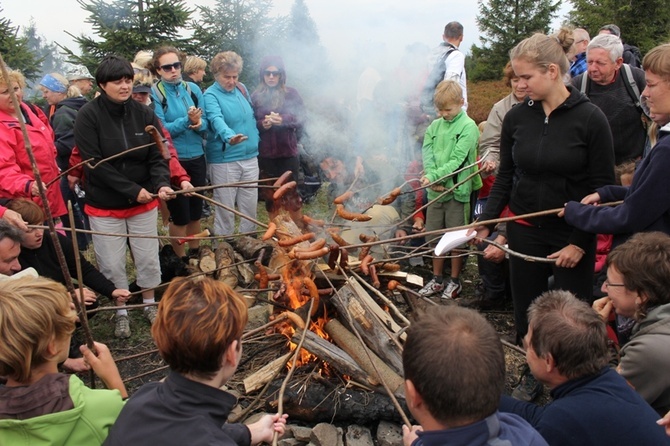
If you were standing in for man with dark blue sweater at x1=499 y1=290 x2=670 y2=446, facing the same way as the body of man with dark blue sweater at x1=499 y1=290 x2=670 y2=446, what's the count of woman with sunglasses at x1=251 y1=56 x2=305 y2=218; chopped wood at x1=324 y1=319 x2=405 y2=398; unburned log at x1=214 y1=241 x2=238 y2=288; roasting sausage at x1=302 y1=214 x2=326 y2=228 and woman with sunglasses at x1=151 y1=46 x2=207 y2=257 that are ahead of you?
5

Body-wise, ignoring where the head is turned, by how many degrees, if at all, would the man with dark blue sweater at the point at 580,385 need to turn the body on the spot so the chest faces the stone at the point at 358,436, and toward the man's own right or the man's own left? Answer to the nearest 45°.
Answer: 0° — they already face it

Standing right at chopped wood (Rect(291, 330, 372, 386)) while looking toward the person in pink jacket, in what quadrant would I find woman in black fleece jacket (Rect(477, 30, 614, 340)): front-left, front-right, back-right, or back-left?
back-right

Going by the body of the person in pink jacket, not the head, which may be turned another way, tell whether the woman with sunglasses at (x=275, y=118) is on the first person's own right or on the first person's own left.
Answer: on the first person's own left

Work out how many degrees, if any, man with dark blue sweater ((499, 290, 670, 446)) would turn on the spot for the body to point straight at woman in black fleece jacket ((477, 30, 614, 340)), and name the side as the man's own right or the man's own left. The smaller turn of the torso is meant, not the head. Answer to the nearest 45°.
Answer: approximately 45° to the man's own right

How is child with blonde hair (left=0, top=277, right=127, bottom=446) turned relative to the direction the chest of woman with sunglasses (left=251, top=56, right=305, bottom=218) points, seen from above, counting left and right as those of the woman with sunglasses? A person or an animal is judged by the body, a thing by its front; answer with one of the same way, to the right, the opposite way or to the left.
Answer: the opposite way

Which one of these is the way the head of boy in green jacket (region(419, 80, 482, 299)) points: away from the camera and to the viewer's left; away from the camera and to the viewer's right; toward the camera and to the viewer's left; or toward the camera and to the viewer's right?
toward the camera and to the viewer's left

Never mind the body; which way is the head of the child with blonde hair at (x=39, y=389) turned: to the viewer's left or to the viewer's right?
to the viewer's right

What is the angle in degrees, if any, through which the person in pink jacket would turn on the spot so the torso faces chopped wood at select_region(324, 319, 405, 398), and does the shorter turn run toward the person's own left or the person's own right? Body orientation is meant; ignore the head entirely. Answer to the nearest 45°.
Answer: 0° — they already face it

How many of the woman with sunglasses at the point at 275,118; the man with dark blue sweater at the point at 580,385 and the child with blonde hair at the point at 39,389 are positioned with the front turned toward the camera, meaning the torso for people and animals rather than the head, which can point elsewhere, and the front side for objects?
1

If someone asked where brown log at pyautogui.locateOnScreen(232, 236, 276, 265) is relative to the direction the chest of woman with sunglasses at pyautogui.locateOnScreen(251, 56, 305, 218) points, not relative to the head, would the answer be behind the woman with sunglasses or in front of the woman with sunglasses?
in front

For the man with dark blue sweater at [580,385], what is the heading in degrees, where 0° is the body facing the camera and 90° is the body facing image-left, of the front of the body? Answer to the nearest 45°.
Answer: approximately 135°

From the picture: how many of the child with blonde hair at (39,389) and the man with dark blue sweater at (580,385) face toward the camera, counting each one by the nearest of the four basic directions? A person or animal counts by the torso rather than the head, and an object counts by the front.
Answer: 0

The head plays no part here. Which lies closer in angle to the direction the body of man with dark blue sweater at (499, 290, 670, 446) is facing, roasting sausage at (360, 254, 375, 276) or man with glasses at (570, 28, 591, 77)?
the roasting sausage
